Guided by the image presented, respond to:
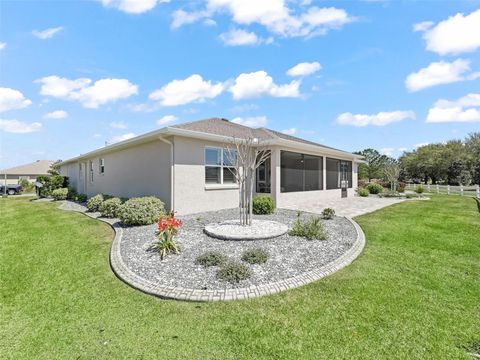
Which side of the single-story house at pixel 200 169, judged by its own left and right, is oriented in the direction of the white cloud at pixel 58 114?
front

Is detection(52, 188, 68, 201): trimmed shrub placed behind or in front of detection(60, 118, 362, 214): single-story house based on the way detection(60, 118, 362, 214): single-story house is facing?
in front

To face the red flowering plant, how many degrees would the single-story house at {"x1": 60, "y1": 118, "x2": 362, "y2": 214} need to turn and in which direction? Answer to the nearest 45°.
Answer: approximately 135° to its left

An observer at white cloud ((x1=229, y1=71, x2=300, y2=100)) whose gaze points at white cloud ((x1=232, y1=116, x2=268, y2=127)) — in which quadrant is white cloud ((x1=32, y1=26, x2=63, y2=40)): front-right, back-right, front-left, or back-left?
back-left

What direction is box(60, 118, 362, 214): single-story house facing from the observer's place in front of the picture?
facing away from the viewer and to the left of the viewer

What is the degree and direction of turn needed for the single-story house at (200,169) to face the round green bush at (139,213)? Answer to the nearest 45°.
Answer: approximately 90° to its left

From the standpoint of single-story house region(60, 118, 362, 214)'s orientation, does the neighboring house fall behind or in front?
in front
